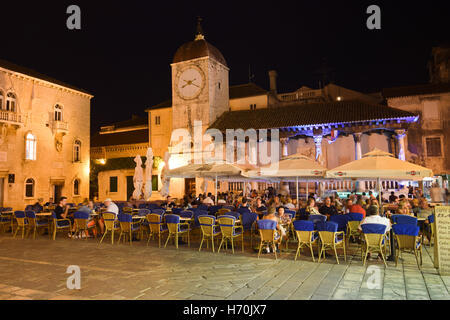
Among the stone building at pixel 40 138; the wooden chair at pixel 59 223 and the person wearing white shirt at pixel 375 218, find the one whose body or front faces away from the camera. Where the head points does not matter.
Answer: the person wearing white shirt

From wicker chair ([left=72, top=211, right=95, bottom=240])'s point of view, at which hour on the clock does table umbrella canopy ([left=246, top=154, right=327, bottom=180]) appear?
The table umbrella canopy is roughly at 2 o'clock from the wicker chair.

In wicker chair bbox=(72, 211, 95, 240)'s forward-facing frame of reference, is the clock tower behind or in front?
in front

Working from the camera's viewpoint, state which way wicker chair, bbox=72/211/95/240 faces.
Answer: facing away from the viewer and to the right of the viewer

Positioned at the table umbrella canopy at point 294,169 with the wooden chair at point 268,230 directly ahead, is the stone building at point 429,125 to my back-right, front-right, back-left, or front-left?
back-left

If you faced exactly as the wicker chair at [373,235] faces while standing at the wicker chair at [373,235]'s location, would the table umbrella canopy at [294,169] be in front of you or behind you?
in front

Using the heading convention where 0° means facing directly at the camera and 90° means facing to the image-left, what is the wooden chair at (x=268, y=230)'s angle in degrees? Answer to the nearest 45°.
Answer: approximately 180°

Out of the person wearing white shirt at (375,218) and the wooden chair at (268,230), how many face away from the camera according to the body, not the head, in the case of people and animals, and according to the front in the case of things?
2

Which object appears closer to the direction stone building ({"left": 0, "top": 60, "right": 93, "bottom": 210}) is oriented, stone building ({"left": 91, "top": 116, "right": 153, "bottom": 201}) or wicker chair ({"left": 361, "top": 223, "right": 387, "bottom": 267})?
the wicker chair

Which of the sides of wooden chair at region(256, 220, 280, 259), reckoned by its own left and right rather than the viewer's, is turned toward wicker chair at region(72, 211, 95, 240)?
left

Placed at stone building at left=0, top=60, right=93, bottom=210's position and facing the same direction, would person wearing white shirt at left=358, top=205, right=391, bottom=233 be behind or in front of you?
in front

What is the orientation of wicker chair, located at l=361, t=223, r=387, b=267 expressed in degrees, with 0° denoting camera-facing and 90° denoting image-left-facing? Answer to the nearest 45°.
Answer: approximately 180°

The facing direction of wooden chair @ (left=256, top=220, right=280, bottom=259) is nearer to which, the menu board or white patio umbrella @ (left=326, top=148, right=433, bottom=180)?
the white patio umbrella

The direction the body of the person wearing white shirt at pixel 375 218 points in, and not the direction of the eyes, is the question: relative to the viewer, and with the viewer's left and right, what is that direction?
facing away from the viewer
